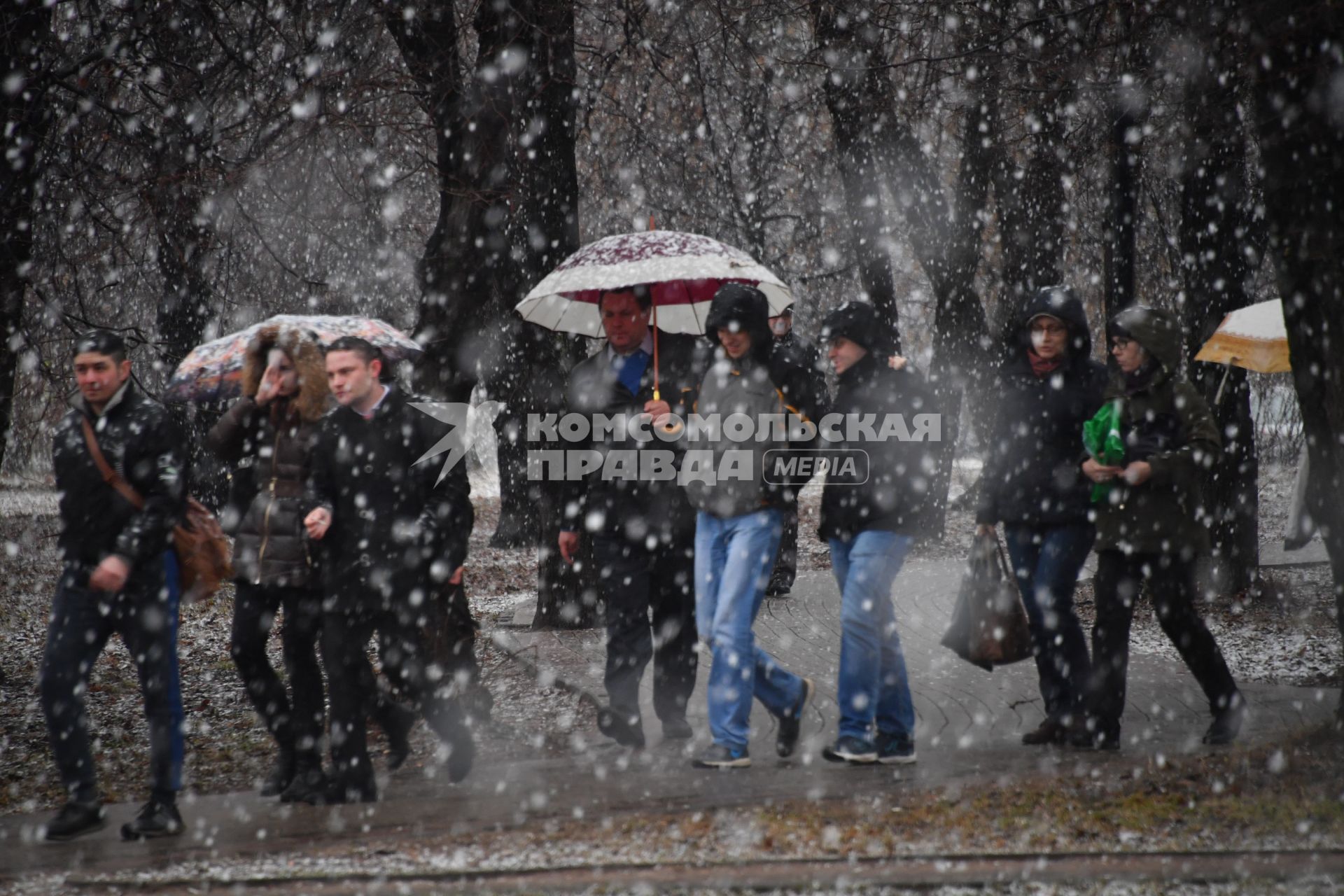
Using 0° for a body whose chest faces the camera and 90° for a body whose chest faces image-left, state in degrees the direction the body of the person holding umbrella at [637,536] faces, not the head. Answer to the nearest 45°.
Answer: approximately 0°

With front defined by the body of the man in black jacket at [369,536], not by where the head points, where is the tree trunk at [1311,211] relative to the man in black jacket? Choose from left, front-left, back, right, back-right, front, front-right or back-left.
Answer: back-left

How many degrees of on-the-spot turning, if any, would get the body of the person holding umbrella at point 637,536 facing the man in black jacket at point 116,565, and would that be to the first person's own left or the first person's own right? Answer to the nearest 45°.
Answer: approximately 45° to the first person's own right

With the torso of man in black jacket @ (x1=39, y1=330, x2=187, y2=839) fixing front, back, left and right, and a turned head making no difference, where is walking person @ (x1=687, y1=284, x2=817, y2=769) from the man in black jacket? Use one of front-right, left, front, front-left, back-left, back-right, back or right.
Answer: back-left

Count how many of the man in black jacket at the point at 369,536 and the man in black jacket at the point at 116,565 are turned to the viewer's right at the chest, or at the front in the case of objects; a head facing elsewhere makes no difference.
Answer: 0

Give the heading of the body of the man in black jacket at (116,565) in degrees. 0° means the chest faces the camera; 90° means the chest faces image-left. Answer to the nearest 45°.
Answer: approximately 45°

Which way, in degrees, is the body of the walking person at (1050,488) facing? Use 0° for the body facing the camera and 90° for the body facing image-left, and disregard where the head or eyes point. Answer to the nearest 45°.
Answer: approximately 45°

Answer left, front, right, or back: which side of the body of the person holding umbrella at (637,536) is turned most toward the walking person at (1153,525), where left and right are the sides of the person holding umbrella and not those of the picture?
left

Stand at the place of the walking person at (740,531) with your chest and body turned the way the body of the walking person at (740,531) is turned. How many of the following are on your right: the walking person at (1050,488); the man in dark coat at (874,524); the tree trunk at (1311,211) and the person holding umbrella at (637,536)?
1

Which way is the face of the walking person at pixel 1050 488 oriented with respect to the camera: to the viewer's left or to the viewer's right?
to the viewer's left
